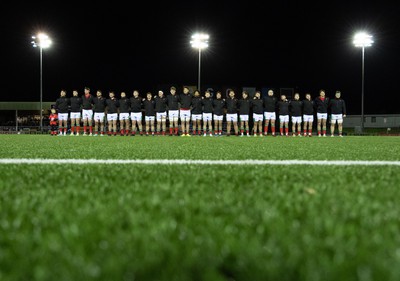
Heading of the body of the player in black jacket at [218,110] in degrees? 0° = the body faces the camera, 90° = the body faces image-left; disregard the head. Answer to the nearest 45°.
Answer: approximately 0°

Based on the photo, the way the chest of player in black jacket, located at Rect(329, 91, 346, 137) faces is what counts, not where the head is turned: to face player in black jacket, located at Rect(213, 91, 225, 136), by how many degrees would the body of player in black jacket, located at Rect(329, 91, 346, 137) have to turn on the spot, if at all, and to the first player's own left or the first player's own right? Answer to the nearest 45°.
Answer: approximately 90° to the first player's own right

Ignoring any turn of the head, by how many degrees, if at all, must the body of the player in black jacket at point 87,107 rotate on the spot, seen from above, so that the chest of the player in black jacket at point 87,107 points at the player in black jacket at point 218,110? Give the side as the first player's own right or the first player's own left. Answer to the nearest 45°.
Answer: approximately 90° to the first player's own left

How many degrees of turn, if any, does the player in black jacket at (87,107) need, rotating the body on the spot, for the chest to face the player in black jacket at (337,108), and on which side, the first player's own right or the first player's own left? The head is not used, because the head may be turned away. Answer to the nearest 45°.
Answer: approximately 90° to the first player's own left

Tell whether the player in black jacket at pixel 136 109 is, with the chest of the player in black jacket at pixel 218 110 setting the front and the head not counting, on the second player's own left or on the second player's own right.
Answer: on the second player's own right

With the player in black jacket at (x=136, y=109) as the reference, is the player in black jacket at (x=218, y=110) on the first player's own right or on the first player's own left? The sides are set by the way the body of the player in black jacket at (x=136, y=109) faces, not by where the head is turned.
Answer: on the first player's own left

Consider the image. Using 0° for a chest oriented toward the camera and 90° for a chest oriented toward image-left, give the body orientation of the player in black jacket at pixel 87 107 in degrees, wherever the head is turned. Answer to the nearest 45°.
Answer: approximately 0°
